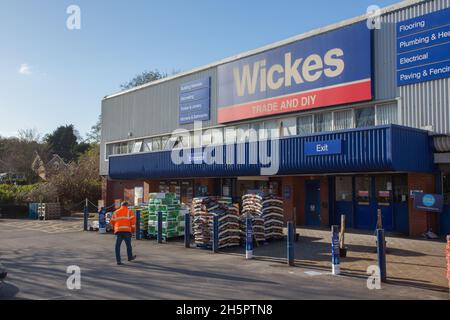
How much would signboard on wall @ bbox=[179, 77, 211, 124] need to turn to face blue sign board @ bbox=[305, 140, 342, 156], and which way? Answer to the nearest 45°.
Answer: approximately 90° to its left

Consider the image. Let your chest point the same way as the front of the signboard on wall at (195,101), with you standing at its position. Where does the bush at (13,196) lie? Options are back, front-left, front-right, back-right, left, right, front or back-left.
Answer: right

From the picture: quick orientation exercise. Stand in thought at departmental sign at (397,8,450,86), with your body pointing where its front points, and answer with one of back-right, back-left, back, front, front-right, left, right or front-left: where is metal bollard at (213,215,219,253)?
front

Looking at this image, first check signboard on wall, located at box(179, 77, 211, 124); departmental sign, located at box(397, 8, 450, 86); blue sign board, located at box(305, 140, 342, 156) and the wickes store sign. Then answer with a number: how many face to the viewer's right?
0

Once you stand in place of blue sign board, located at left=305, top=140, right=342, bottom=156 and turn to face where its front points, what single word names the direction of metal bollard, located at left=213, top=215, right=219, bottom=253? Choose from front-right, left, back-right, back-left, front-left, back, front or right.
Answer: front

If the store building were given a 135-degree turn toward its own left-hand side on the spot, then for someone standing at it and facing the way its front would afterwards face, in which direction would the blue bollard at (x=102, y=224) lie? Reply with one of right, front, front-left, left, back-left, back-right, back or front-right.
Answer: back

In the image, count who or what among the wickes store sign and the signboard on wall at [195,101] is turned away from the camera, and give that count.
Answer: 0

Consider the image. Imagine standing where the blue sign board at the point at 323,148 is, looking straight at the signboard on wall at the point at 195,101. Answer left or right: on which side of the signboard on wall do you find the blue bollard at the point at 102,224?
left

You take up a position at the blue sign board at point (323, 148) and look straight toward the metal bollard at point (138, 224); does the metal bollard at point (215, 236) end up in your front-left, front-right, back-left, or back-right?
front-left

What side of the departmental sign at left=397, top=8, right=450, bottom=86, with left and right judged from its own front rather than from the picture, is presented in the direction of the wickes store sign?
right

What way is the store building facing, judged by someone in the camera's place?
facing the viewer and to the left of the viewer

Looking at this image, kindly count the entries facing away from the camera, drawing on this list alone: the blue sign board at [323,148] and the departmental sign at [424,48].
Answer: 0

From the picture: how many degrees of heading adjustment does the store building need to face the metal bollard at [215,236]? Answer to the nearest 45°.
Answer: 0° — it already faces it
